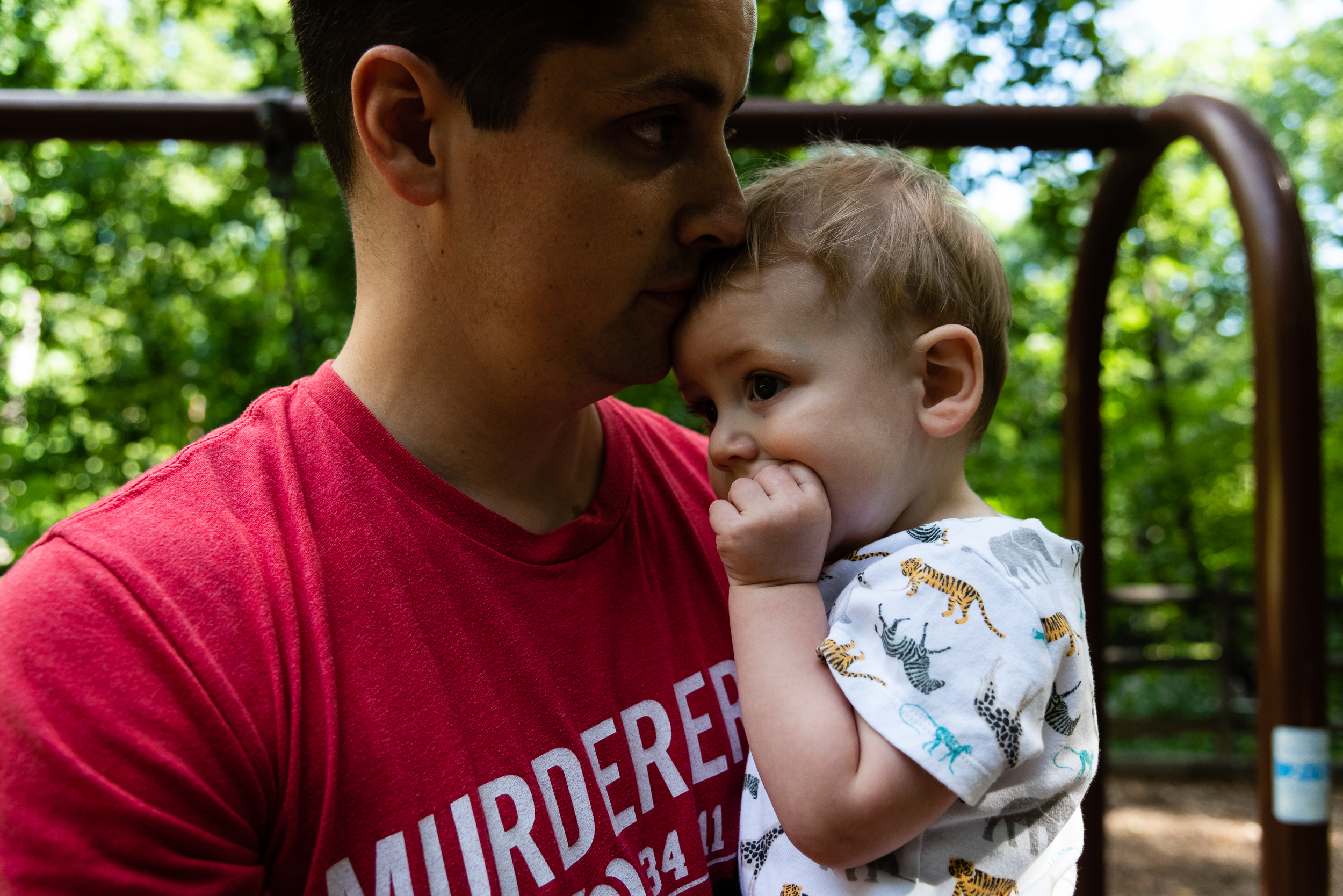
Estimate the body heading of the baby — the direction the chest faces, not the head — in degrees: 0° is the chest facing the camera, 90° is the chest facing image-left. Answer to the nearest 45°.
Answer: approximately 90°
